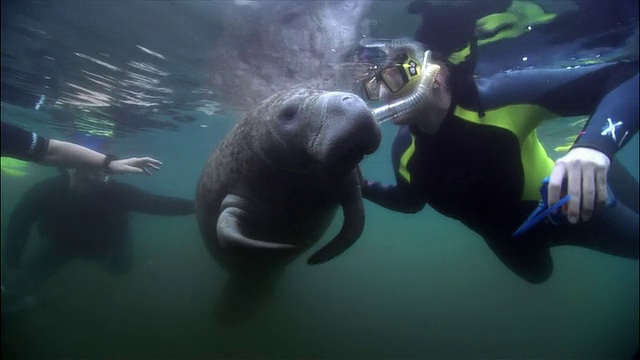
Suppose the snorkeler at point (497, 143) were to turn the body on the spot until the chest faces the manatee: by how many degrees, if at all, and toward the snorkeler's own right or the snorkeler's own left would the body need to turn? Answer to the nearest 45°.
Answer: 0° — they already face it

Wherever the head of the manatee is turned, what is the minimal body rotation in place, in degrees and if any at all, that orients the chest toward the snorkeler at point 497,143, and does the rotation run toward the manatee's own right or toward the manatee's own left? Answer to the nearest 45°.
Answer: approximately 45° to the manatee's own left

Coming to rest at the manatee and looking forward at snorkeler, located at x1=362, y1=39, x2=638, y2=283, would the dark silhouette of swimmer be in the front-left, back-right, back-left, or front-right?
back-left

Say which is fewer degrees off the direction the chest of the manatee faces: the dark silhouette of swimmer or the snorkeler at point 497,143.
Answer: the snorkeler

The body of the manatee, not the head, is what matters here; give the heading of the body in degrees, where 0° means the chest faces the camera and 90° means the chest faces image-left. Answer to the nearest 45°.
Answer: approximately 315°

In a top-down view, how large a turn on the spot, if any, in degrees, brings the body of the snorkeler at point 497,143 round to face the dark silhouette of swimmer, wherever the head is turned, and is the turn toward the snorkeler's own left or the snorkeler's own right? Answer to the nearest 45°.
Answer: approximately 45° to the snorkeler's own right

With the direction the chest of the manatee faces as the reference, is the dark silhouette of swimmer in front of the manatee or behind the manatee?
behind

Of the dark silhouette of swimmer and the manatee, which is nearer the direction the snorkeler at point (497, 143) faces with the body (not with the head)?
the manatee
